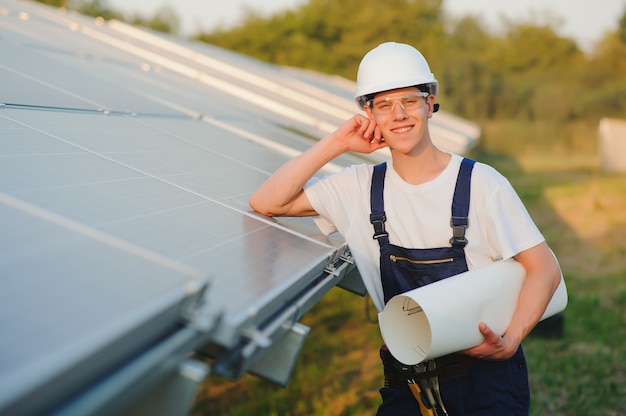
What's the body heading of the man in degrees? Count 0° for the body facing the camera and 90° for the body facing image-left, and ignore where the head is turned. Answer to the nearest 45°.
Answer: approximately 0°

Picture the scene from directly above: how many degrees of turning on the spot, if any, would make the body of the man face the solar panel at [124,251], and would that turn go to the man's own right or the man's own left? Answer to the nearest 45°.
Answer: approximately 45° to the man's own right

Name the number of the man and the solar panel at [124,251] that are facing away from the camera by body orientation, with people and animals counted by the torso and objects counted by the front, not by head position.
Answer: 0
